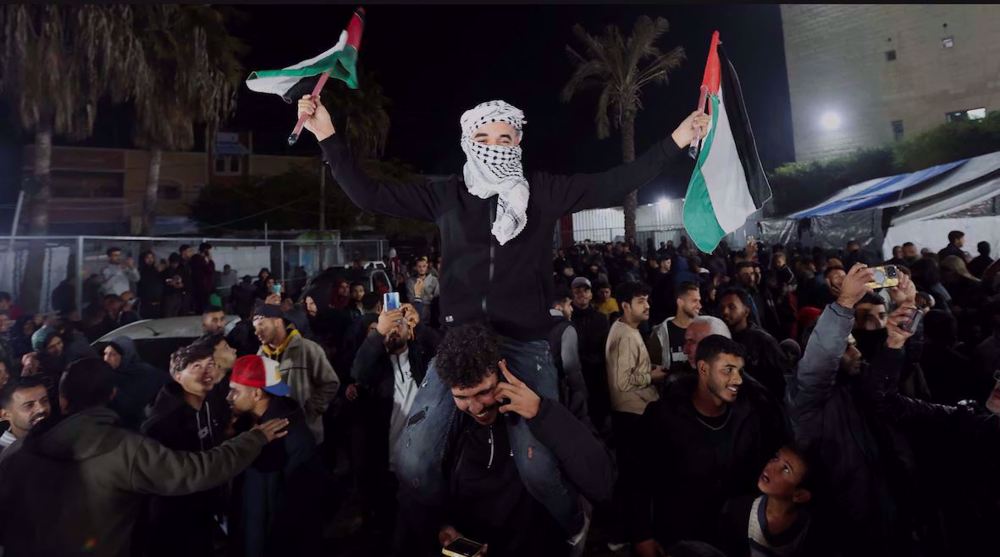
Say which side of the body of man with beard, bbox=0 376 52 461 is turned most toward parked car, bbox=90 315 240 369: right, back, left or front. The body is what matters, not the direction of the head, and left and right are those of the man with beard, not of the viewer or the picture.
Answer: left

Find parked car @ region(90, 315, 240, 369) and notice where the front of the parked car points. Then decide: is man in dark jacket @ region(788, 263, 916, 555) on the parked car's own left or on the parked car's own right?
on the parked car's own left

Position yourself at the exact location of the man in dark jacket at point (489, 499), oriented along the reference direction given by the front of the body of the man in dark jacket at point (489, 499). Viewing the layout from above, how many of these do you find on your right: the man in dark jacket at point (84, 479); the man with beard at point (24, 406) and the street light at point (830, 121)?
2

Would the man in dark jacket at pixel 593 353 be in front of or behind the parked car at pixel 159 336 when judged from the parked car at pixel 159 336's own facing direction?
behind

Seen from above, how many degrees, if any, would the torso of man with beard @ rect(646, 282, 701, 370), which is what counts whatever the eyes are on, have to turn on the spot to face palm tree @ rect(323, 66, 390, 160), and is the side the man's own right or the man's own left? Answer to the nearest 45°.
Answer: approximately 180°

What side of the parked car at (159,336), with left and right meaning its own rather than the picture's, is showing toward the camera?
left

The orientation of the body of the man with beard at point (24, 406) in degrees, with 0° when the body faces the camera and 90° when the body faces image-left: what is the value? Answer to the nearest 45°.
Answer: approximately 315°

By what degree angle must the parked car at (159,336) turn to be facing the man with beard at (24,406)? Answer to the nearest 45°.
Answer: approximately 90° to its left

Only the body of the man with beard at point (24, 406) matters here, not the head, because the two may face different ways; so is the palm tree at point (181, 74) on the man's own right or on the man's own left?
on the man's own left

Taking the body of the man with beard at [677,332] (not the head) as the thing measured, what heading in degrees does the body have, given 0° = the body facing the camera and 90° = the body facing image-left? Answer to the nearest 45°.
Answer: approximately 315°

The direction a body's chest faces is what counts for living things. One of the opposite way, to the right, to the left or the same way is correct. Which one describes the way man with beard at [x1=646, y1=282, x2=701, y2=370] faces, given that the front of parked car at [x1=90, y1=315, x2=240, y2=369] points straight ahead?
to the left

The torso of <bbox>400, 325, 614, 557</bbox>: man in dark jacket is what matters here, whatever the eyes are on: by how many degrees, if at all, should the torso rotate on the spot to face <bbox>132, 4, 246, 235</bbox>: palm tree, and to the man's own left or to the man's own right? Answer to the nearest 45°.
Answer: approximately 135° to the man's own right

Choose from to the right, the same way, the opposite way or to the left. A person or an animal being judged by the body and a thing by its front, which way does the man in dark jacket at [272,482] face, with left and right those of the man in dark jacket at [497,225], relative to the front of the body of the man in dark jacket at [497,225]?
to the right

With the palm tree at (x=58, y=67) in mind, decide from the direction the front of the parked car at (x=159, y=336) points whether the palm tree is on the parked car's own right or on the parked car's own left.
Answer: on the parked car's own right
